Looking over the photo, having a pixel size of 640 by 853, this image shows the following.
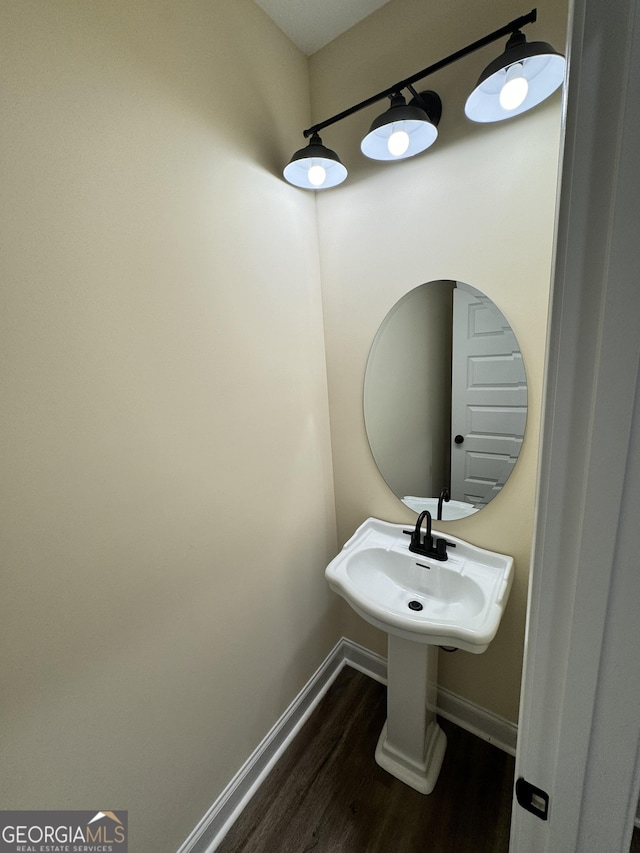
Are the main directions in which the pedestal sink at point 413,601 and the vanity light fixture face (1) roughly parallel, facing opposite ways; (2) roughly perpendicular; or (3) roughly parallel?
roughly parallel

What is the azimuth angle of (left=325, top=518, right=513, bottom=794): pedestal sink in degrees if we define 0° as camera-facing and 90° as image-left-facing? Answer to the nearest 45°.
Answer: approximately 45°

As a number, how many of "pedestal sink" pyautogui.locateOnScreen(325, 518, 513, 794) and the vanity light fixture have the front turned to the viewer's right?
0

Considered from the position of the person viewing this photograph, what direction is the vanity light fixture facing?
facing the viewer and to the left of the viewer
